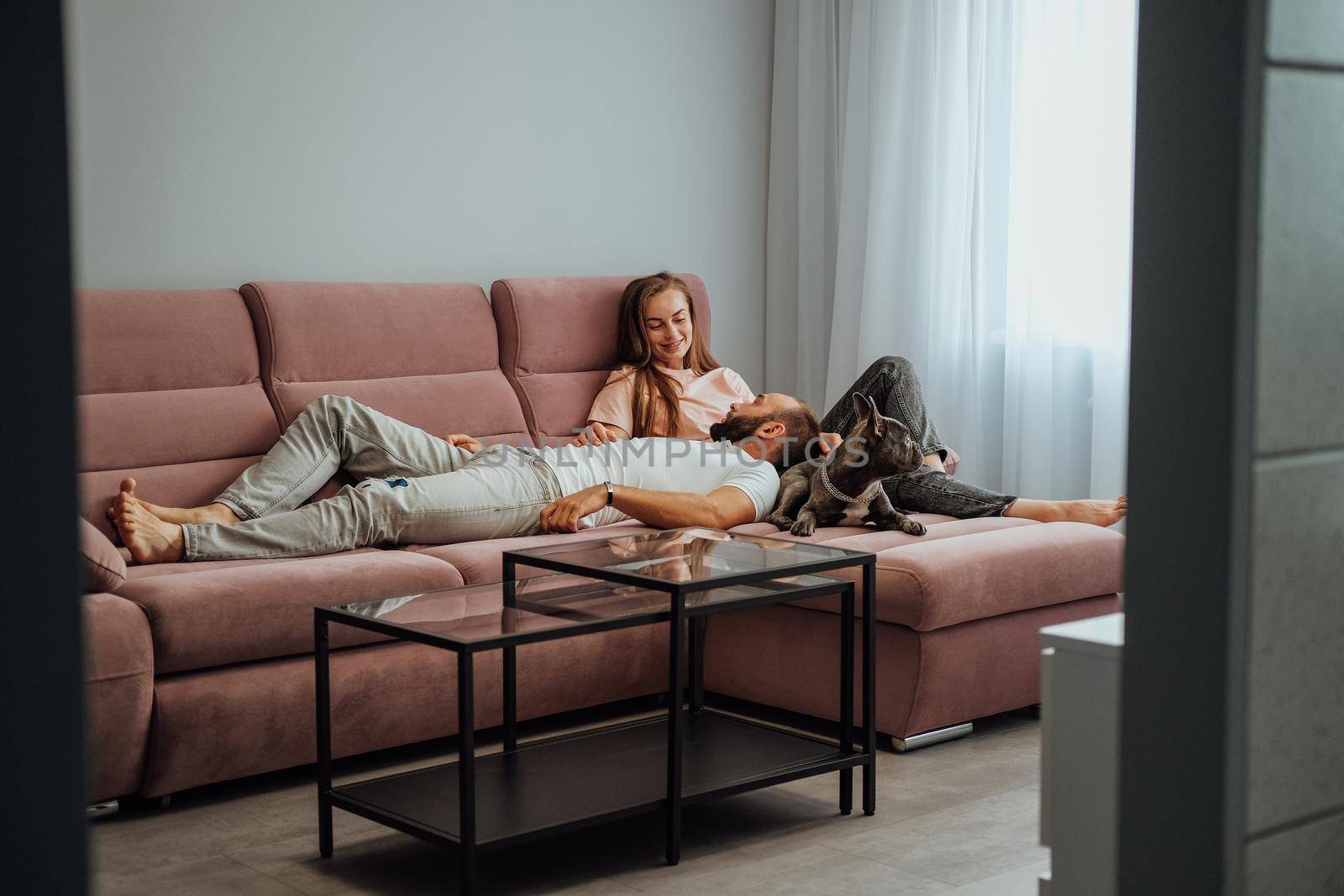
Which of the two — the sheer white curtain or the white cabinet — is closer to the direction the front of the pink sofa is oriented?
the white cabinet

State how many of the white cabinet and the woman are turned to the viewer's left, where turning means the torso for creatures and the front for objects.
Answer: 1

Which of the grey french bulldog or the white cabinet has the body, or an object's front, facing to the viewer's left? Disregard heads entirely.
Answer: the white cabinet

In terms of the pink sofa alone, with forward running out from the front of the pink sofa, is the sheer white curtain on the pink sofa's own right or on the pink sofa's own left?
on the pink sofa's own left

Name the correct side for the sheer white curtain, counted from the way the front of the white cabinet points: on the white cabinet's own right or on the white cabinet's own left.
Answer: on the white cabinet's own right

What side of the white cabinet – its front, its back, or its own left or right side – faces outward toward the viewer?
left
